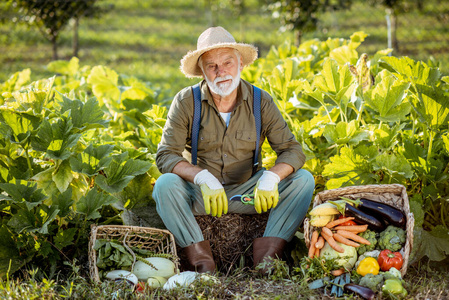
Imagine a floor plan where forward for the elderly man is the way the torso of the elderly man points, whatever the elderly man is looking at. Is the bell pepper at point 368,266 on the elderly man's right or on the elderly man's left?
on the elderly man's left

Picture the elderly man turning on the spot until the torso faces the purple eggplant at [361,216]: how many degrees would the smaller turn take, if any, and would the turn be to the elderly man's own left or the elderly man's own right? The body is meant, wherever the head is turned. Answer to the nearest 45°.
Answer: approximately 45° to the elderly man's own left

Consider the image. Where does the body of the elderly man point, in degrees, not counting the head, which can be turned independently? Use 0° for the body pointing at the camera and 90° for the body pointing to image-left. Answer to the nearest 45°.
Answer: approximately 0°

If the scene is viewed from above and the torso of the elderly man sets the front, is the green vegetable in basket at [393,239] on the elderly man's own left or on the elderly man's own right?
on the elderly man's own left

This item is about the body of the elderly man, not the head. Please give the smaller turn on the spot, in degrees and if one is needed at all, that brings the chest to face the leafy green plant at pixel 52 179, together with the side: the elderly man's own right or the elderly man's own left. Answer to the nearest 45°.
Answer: approximately 90° to the elderly man's own right

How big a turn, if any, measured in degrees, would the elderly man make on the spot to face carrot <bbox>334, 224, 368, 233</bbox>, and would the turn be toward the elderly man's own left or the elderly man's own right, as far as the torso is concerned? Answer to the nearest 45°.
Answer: approximately 45° to the elderly man's own left

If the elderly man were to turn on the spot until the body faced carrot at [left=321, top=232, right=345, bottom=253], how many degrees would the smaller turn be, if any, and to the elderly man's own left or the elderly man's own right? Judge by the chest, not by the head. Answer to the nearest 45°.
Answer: approximately 45° to the elderly man's own left
